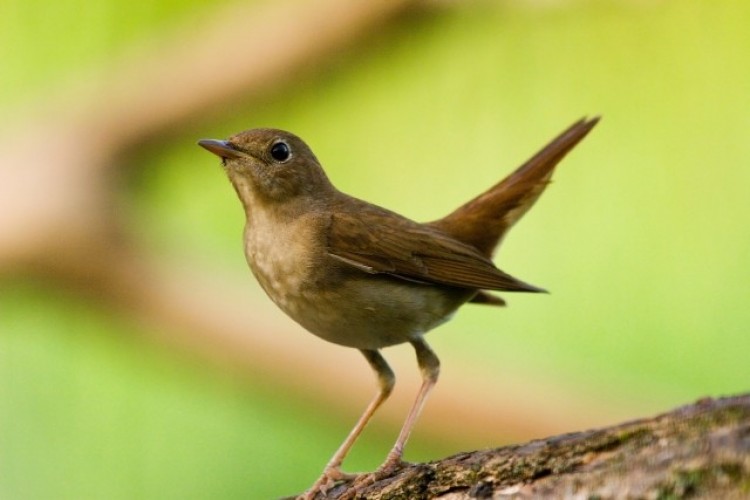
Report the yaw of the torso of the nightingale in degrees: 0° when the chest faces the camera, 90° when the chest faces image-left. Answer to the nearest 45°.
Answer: approximately 90°
